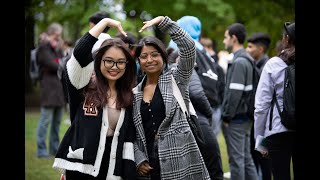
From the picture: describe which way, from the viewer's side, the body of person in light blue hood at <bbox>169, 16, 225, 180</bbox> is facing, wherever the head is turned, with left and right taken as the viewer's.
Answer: facing away from the viewer and to the left of the viewer

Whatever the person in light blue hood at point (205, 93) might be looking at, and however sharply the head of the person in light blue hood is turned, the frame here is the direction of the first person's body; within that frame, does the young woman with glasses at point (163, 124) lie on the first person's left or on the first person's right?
on the first person's left

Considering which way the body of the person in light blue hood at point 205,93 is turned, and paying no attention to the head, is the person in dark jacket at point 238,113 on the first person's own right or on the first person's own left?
on the first person's own right

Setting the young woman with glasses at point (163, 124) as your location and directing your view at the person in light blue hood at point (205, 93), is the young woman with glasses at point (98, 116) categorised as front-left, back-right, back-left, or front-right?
back-left

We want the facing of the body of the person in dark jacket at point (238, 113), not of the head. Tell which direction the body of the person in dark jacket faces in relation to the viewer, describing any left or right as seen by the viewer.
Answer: facing to the left of the viewer

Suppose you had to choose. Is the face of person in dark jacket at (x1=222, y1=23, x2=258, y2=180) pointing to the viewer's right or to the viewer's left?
to the viewer's left
